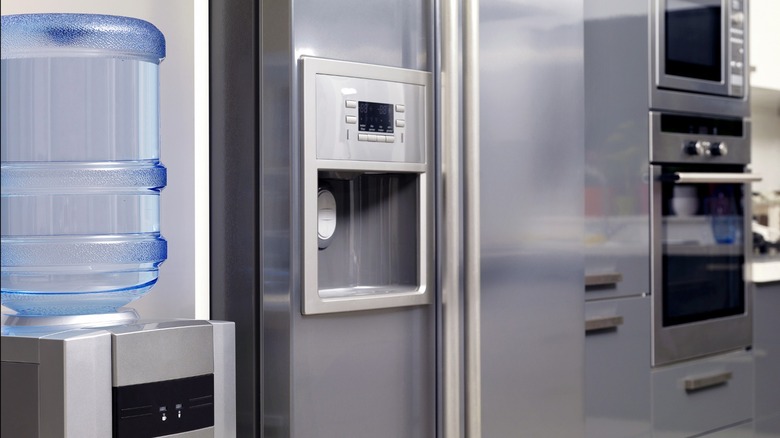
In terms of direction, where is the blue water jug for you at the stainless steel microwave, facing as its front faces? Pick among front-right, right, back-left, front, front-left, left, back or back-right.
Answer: front

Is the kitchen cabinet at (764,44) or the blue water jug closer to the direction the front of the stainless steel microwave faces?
the blue water jug

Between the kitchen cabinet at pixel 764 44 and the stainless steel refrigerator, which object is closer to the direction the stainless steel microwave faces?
the stainless steel refrigerator

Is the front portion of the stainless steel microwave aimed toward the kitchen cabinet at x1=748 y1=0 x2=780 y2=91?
no
